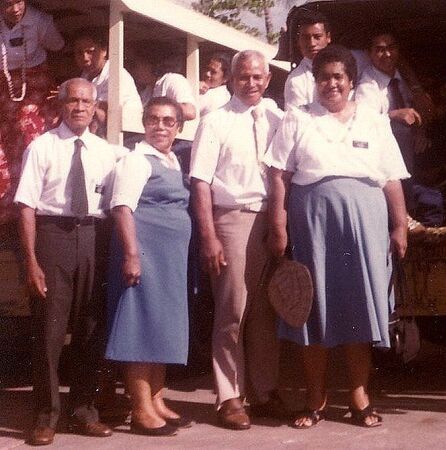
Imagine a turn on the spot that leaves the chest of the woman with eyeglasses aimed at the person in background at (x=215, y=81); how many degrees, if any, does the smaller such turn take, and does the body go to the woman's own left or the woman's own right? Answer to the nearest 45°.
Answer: approximately 135° to the woman's own left

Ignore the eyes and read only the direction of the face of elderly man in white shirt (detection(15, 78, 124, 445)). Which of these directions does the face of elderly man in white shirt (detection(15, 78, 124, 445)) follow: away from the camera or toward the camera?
toward the camera

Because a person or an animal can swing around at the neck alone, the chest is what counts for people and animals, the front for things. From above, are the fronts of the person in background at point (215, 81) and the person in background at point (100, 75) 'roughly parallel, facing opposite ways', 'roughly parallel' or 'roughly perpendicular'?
roughly parallel

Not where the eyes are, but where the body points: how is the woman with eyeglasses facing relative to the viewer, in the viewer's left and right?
facing the viewer and to the right of the viewer

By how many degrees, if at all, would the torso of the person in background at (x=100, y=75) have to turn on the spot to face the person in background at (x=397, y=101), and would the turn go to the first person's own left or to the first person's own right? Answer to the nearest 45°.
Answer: approximately 135° to the first person's own left

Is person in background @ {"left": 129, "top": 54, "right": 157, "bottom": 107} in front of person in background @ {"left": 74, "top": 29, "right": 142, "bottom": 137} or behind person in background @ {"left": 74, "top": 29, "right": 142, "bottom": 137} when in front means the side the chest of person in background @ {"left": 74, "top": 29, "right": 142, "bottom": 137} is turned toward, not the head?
behind

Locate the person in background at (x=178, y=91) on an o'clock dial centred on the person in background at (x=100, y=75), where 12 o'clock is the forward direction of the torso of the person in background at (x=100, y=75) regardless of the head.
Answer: the person in background at (x=178, y=91) is roughly at 8 o'clock from the person in background at (x=100, y=75).

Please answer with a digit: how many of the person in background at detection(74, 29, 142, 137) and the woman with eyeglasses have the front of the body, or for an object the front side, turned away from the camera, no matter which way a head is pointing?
0

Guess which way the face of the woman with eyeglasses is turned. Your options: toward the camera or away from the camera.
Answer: toward the camera

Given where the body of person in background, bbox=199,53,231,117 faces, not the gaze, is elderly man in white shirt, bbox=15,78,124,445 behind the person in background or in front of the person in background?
in front

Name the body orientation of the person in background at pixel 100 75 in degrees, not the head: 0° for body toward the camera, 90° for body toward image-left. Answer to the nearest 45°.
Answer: approximately 45°

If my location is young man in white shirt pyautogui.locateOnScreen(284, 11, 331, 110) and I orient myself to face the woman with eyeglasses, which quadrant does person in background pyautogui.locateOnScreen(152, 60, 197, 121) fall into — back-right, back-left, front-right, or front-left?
front-right

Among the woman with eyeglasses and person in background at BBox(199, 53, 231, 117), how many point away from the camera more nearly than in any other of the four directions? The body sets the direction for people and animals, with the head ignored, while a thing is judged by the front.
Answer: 0

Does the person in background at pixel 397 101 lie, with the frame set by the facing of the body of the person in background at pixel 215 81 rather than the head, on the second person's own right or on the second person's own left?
on the second person's own left

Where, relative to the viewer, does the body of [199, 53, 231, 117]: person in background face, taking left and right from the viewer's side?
facing the viewer and to the left of the viewer
